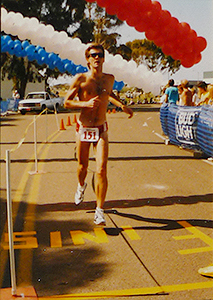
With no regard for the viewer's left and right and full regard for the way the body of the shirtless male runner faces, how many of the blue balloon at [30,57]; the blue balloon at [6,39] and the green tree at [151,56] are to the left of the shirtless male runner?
1

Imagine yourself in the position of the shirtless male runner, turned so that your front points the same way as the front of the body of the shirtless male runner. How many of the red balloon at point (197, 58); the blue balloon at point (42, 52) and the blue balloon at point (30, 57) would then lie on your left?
1

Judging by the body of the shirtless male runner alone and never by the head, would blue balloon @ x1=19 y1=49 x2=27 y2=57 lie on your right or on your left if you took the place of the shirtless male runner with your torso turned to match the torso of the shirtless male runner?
on your right

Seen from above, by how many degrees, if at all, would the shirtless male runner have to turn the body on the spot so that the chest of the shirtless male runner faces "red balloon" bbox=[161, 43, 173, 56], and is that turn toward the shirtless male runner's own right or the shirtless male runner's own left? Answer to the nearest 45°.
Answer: approximately 90° to the shirtless male runner's own left
